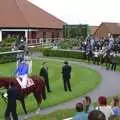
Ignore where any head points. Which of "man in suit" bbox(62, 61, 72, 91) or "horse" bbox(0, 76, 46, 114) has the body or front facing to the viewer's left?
the horse

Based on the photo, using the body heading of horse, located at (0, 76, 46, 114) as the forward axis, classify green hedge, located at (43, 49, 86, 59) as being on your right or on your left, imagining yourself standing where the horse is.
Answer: on your right

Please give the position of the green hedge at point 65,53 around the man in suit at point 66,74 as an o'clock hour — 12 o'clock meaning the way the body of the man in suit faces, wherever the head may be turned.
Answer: The green hedge is roughly at 12 o'clock from the man in suit.

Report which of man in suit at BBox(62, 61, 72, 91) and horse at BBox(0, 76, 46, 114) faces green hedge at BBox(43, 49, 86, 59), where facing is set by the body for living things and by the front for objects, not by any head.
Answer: the man in suit

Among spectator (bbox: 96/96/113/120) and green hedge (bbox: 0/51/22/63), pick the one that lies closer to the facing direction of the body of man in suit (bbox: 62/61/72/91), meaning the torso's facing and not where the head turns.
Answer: the green hedge

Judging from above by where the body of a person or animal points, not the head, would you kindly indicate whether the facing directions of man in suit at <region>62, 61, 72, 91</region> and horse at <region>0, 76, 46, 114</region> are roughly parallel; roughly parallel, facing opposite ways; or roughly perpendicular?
roughly perpendicular

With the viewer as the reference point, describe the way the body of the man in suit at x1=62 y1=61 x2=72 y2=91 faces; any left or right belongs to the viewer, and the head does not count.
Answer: facing away from the viewer

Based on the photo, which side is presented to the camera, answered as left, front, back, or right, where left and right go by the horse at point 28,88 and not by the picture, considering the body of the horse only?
left
